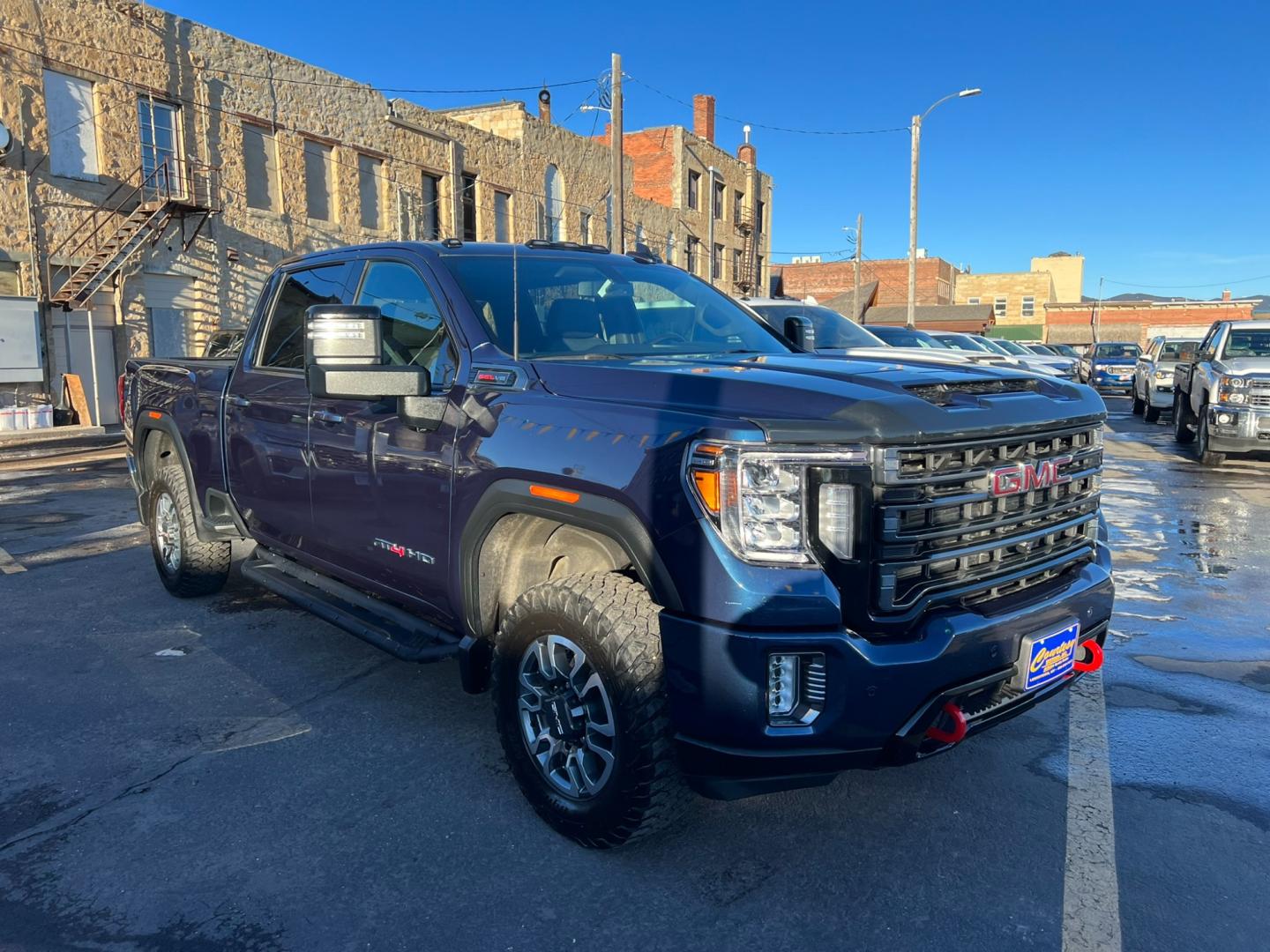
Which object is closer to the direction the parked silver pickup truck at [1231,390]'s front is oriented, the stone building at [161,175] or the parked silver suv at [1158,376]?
the stone building

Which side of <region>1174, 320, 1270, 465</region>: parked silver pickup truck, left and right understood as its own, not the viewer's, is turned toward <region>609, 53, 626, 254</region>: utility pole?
right

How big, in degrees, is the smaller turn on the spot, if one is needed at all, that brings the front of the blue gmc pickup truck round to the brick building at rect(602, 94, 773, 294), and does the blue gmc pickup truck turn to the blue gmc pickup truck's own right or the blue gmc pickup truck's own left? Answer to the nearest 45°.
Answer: approximately 135° to the blue gmc pickup truck's own left

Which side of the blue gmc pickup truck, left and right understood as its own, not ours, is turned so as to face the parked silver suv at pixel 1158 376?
left

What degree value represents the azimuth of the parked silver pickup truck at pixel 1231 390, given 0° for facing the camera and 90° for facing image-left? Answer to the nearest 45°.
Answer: approximately 0°

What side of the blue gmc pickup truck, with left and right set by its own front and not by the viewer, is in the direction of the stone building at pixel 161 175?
back

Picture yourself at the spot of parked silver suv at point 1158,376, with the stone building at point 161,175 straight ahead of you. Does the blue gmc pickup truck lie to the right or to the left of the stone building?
left

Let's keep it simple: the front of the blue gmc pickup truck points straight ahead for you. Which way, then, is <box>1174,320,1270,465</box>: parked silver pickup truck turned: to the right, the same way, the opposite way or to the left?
to the right

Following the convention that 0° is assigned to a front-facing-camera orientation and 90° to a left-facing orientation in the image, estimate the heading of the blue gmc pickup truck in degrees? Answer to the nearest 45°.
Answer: approximately 315°
